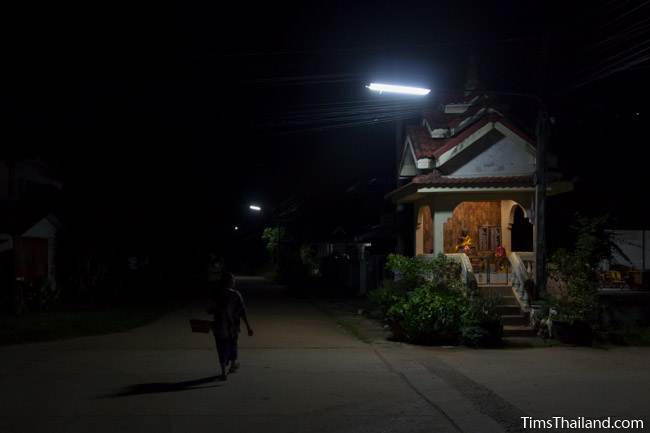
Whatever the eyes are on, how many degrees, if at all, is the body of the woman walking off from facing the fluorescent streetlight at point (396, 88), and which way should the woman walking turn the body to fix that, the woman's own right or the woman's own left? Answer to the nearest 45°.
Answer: approximately 45° to the woman's own right

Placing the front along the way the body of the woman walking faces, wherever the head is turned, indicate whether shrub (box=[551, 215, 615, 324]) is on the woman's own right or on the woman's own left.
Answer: on the woman's own right

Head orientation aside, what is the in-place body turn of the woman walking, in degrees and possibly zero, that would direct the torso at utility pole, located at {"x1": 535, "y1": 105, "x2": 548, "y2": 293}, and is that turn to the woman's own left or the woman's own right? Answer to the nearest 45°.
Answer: approximately 45° to the woman's own right

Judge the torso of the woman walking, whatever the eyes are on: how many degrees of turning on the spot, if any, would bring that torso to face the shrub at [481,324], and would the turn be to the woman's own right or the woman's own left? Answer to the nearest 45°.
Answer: approximately 45° to the woman's own right

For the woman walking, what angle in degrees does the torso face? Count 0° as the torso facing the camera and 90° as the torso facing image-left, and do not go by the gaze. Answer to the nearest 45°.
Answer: approximately 180°
